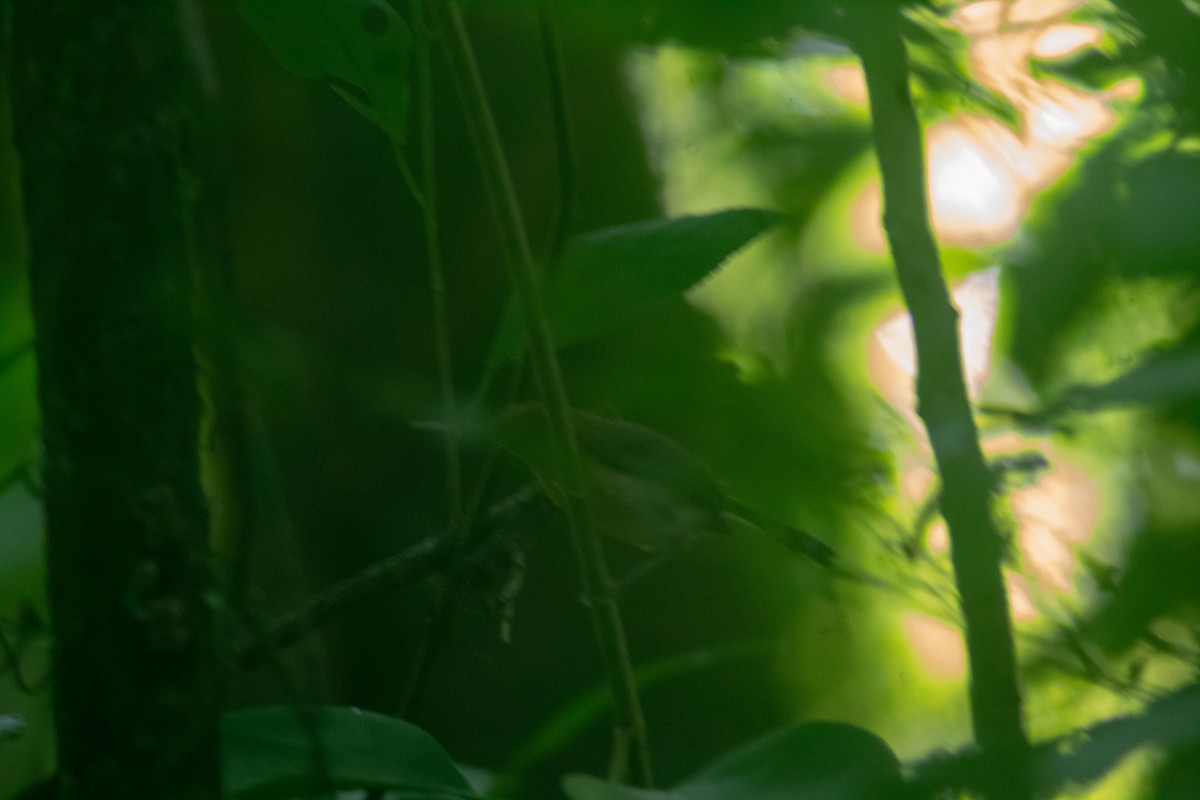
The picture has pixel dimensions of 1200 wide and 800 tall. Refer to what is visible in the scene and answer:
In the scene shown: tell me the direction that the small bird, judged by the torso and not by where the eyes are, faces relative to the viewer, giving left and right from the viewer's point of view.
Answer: facing to the left of the viewer
